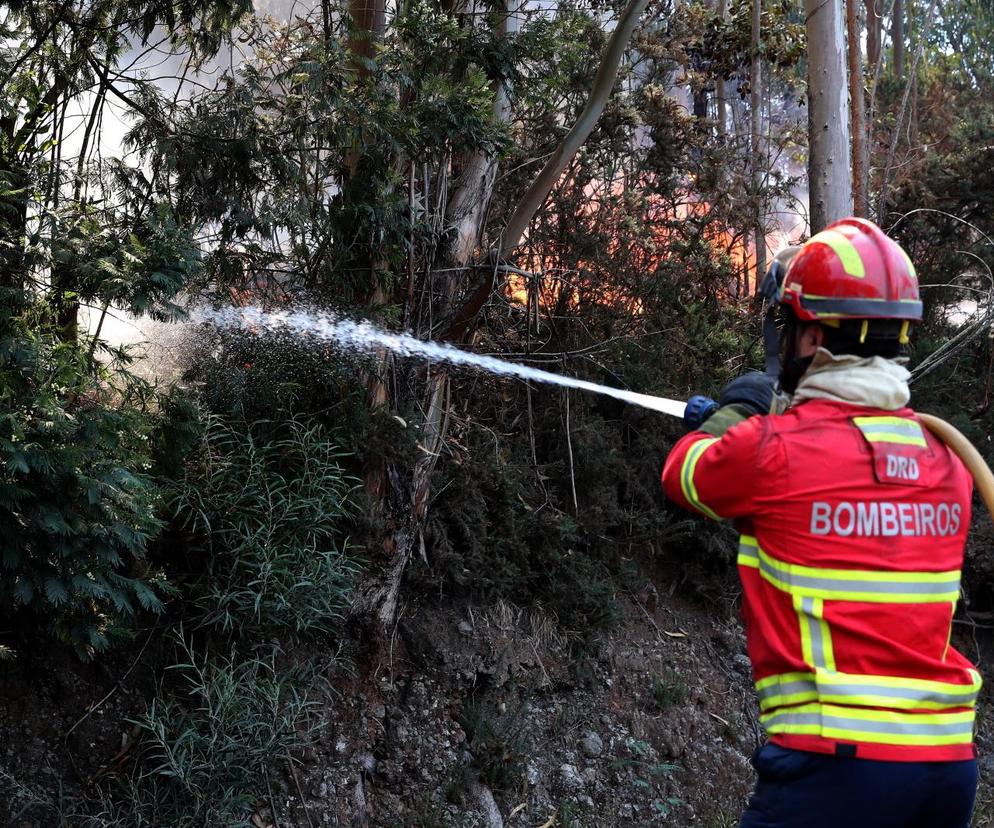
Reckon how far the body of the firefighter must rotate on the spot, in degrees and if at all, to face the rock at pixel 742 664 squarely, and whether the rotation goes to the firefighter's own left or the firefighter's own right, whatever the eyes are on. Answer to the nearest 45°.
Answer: approximately 45° to the firefighter's own right

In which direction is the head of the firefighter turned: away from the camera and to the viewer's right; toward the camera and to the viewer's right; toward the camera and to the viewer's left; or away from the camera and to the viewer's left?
away from the camera and to the viewer's left

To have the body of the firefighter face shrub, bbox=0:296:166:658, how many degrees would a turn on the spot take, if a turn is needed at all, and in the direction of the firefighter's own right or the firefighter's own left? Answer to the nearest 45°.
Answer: approximately 45° to the firefighter's own left

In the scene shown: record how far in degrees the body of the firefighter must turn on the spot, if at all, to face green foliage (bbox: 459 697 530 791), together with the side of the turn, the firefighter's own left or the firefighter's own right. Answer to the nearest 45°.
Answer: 0° — they already face it

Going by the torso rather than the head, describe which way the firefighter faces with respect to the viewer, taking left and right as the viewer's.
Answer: facing away from the viewer and to the left of the viewer
